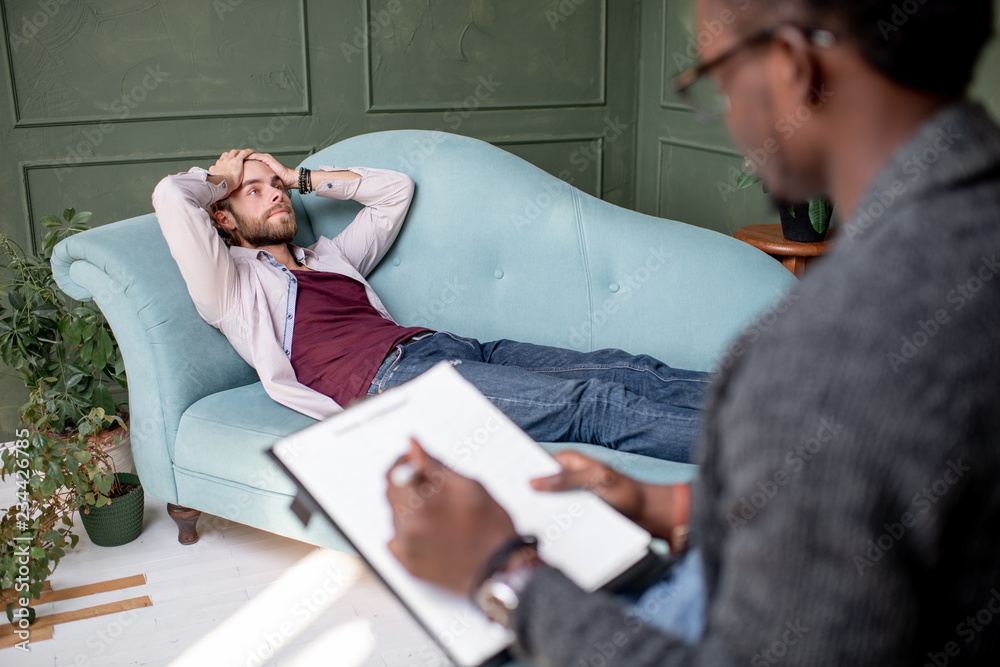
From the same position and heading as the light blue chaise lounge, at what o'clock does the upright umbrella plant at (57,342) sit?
The upright umbrella plant is roughly at 2 o'clock from the light blue chaise lounge.

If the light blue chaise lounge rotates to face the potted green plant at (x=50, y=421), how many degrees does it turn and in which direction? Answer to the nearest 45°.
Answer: approximately 45° to its right

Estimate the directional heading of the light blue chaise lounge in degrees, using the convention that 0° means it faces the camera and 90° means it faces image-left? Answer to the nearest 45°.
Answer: approximately 45°

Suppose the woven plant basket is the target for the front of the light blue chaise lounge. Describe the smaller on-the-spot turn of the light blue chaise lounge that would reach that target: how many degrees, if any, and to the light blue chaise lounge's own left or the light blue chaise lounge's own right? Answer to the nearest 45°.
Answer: approximately 45° to the light blue chaise lounge's own right
